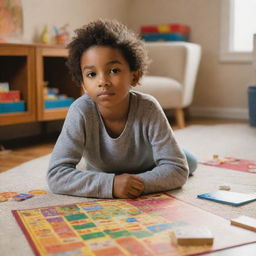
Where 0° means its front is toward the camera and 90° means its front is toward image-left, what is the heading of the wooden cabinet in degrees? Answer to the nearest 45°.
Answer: approximately 315°

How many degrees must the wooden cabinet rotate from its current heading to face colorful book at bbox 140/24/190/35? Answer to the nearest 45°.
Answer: approximately 90° to its left

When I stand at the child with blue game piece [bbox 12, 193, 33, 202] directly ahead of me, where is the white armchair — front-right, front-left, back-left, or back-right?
back-right

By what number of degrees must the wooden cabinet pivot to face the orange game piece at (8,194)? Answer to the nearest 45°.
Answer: approximately 45° to its right

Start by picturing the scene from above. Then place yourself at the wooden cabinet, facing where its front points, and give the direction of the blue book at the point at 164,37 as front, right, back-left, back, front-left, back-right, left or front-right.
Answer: left

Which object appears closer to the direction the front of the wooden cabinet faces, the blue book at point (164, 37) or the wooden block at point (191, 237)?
the wooden block

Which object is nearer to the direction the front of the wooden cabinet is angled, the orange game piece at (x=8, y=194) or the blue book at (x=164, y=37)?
the orange game piece

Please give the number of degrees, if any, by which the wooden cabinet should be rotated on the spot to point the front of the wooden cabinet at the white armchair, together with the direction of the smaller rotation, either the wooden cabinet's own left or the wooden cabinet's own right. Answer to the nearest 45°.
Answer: approximately 90° to the wooden cabinet's own left

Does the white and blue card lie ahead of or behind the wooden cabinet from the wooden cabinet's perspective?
ahead

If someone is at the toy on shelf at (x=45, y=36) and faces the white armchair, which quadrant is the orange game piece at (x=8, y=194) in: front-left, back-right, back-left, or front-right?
back-right
